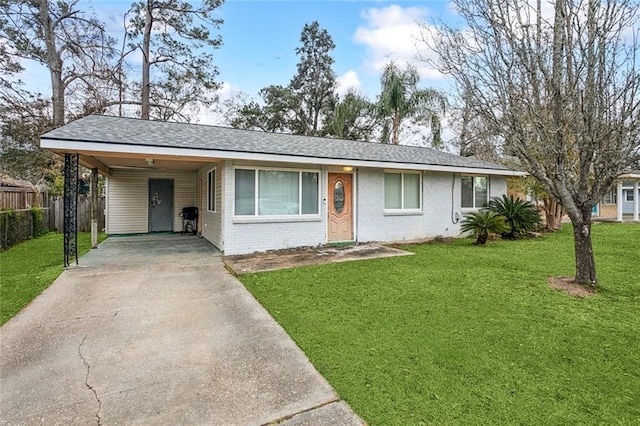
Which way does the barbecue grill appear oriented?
toward the camera

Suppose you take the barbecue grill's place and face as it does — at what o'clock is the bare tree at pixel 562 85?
The bare tree is roughly at 11 o'clock from the barbecue grill.

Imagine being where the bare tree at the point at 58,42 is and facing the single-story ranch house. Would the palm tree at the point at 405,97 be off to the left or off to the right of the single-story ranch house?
left

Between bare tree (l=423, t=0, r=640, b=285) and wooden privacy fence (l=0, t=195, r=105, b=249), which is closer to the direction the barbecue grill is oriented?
the bare tree

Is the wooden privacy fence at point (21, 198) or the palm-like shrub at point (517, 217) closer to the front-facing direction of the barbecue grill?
the palm-like shrub

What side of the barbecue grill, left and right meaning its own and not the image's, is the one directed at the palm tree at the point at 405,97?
left

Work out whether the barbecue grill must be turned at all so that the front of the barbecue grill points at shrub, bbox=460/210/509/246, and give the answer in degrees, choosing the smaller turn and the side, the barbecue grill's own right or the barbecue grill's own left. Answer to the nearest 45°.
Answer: approximately 45° to the barbecue grill's own left

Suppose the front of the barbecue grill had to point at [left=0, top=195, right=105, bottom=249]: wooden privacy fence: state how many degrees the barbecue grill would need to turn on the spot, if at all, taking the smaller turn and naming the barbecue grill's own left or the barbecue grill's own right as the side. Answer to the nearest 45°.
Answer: approximately 90° to the barbecue grill's own right

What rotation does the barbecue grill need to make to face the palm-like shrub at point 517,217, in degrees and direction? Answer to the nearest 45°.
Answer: approximately 45° to its left

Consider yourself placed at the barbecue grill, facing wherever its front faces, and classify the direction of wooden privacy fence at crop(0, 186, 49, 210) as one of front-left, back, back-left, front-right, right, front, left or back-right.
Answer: right

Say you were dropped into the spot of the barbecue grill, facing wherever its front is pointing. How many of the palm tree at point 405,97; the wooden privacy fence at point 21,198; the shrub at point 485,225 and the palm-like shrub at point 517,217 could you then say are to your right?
1

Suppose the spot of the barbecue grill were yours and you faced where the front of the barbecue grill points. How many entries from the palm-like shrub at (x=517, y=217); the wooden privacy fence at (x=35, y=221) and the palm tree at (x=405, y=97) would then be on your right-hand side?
1
